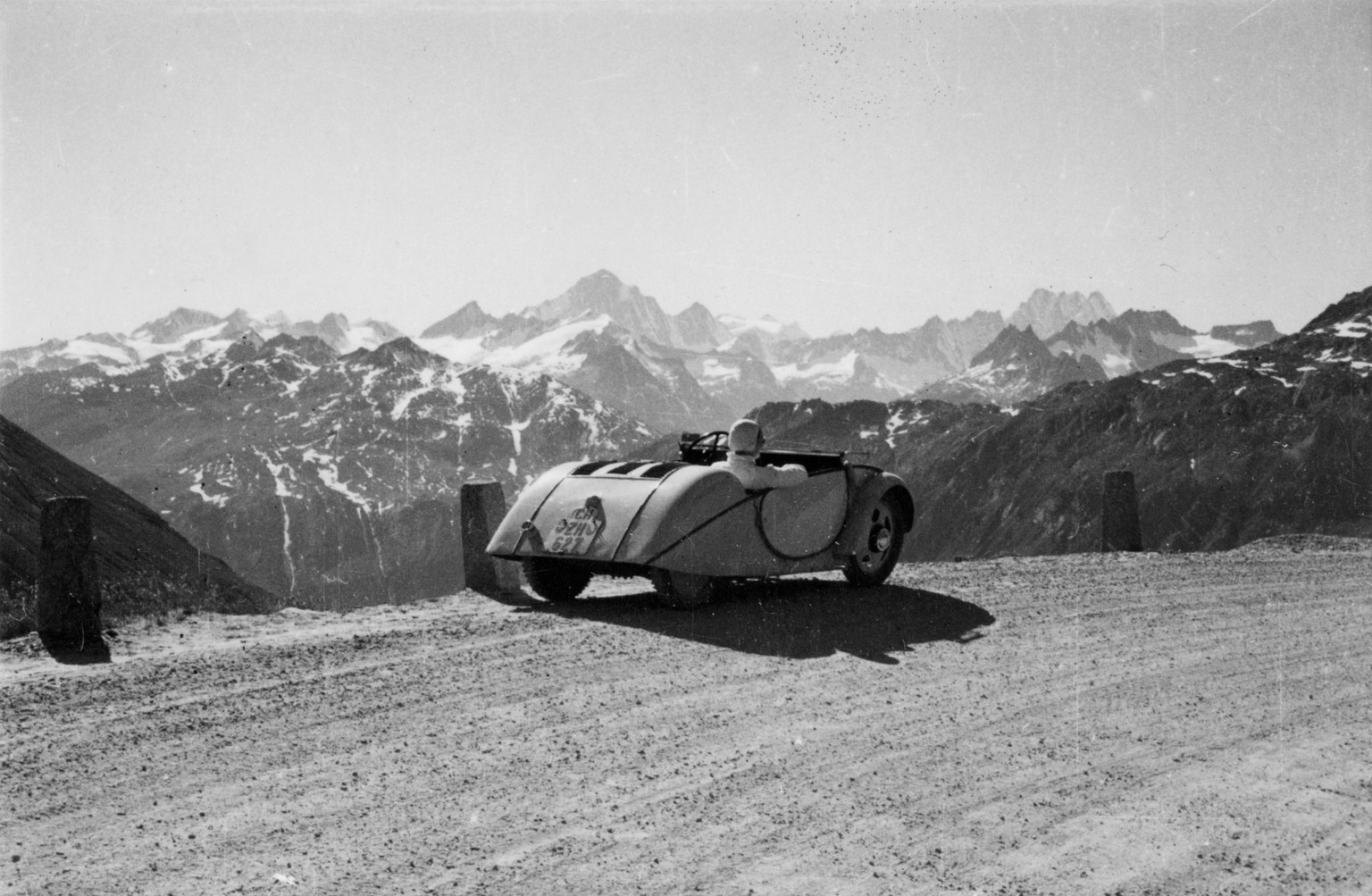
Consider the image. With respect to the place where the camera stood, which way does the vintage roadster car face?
facing away from the viewer and to the right of the viewer

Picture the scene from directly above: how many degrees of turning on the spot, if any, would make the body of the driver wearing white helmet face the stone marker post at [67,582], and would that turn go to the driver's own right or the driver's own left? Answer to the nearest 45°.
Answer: approximately 180°

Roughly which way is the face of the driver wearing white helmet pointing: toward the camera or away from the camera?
away from the camera

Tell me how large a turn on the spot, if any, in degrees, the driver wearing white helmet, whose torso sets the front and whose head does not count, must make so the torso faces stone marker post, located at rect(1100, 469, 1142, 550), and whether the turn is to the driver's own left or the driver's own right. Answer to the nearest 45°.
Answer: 0° — they already face it

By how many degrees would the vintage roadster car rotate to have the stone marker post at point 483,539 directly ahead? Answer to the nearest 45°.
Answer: approximately 90° to its left

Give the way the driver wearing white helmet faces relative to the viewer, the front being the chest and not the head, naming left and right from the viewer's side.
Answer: facing away from the viewer and to the right of the viewer
